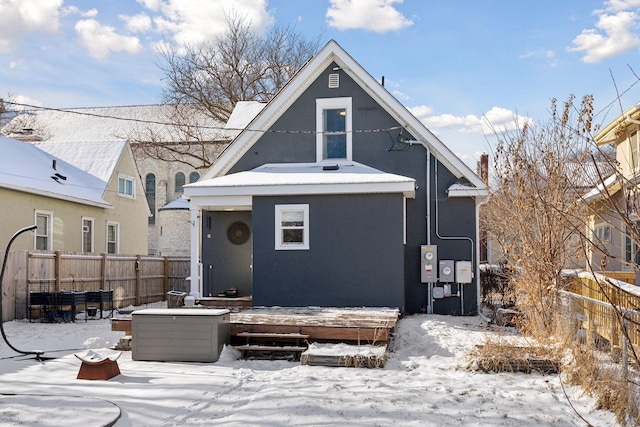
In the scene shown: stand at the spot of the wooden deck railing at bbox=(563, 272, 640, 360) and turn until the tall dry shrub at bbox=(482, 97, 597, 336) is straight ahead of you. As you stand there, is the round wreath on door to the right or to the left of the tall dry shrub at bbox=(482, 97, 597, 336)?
left

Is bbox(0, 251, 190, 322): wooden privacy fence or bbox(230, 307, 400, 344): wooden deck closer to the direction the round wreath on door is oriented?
the wooden deck

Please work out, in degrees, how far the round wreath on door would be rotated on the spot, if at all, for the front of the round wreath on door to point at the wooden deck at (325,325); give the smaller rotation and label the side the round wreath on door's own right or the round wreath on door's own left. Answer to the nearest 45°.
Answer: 0° — it already faces it

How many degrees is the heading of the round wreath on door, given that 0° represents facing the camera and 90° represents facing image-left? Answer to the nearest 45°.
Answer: approximately 0°

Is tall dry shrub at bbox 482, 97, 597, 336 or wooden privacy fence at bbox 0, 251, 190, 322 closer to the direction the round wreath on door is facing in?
the tall dry shrub

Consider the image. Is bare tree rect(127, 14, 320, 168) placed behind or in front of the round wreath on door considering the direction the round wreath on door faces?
behind

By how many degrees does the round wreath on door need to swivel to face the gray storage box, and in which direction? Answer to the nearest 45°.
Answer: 0° — it already faces it
